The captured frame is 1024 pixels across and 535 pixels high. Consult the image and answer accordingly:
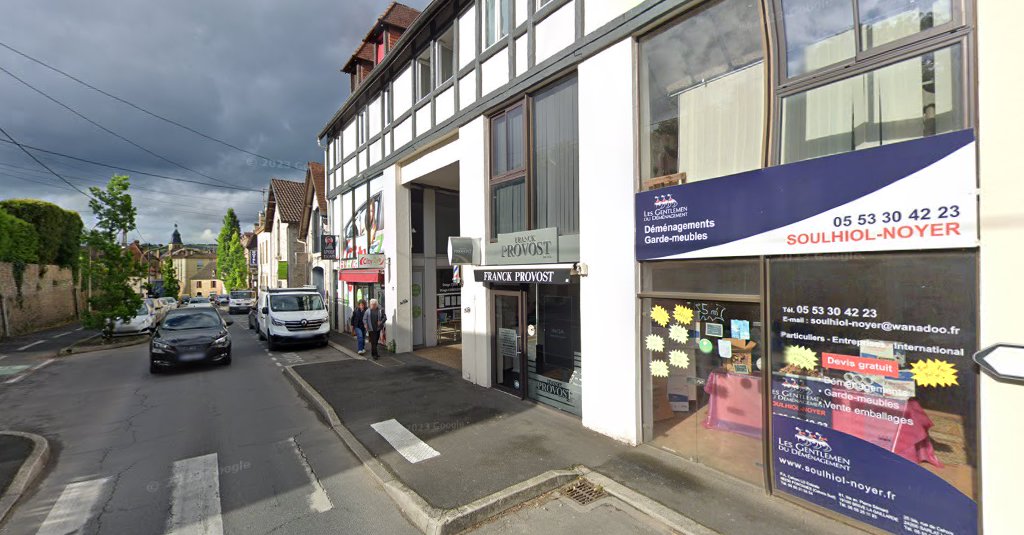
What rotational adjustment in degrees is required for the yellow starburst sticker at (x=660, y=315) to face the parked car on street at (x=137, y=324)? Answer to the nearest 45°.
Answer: approximately 45° to its right

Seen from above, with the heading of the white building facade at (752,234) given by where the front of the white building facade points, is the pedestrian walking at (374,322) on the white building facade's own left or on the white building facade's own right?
on the white building facade's own right

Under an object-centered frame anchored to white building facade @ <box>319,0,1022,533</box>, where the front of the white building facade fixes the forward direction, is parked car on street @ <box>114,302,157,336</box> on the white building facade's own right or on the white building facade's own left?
on the white building facade's own right

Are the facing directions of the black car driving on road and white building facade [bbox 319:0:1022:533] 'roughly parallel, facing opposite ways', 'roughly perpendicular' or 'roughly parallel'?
roughly perpendicular

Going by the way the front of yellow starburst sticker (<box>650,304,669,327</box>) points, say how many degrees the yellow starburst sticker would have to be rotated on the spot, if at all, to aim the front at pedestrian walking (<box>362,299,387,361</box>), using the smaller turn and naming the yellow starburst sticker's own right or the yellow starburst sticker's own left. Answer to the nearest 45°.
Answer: approximately 90° to the yellow starburst sticker's own right

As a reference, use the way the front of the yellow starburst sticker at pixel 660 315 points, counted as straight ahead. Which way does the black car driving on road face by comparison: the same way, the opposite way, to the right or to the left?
to the left

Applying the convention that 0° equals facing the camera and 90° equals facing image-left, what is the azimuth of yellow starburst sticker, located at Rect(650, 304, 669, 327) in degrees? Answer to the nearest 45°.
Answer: approximately 45°

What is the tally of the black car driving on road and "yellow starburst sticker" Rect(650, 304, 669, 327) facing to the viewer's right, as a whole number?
0

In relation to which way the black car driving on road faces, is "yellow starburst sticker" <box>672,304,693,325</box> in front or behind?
in front
